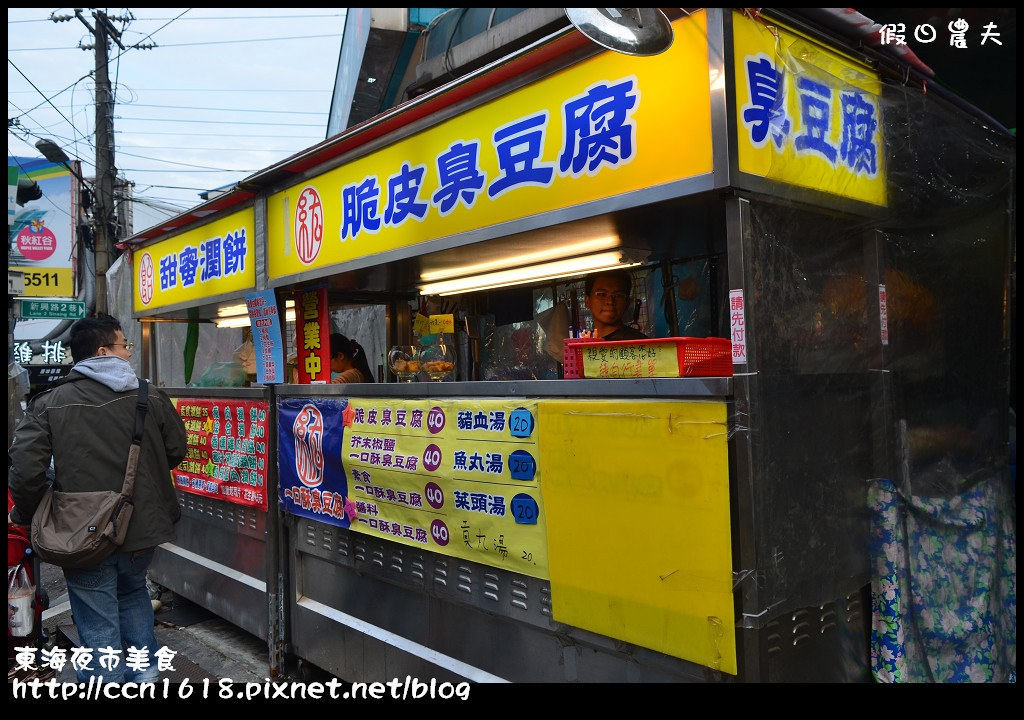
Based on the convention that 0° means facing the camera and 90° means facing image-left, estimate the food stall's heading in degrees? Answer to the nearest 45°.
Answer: approximately 45°

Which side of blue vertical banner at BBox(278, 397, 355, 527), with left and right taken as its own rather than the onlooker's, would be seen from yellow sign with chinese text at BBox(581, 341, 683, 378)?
left

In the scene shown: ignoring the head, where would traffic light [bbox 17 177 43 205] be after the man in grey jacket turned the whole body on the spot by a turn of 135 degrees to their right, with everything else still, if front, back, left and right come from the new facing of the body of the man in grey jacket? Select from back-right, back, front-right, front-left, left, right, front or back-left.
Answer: back

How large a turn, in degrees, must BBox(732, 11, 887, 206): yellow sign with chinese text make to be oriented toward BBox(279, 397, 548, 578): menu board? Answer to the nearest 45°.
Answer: approximately 135° to its right

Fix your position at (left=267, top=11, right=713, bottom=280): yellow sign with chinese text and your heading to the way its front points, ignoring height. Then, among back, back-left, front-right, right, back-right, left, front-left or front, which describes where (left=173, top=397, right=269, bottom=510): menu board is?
right

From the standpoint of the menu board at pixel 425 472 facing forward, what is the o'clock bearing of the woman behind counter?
The woman behind counter is roughly at 4 o'clock from the menu board.

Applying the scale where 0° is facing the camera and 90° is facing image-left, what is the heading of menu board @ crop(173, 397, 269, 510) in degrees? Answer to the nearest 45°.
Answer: approximately 45°

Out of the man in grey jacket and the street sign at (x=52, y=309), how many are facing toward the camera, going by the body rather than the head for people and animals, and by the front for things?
1

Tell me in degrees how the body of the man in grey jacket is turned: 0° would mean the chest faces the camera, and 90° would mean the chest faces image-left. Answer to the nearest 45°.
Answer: approximately 225°

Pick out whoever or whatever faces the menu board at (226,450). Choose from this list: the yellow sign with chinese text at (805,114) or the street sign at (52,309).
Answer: the street sign
